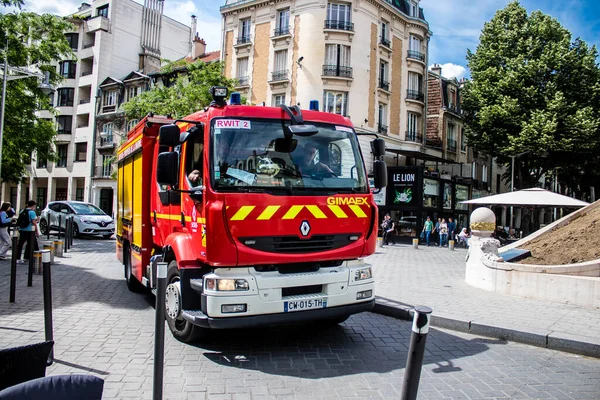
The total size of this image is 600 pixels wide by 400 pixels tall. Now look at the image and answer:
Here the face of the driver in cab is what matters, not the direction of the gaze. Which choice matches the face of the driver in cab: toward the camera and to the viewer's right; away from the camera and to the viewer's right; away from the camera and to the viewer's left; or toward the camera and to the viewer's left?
toward the camera and to the viewer's right

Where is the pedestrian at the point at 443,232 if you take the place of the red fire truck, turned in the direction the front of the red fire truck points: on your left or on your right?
on your left

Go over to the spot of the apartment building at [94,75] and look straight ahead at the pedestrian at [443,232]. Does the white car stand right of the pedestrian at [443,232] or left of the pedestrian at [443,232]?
right

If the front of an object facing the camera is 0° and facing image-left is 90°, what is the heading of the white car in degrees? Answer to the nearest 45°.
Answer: approximately 315°

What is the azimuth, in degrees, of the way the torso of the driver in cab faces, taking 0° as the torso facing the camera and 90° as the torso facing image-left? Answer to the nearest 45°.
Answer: approximately 315°

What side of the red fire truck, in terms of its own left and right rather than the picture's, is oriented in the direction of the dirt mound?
left

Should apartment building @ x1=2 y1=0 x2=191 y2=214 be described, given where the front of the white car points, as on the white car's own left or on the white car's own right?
on the white car's own left

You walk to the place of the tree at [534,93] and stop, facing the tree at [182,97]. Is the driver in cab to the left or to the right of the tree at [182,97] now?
left
